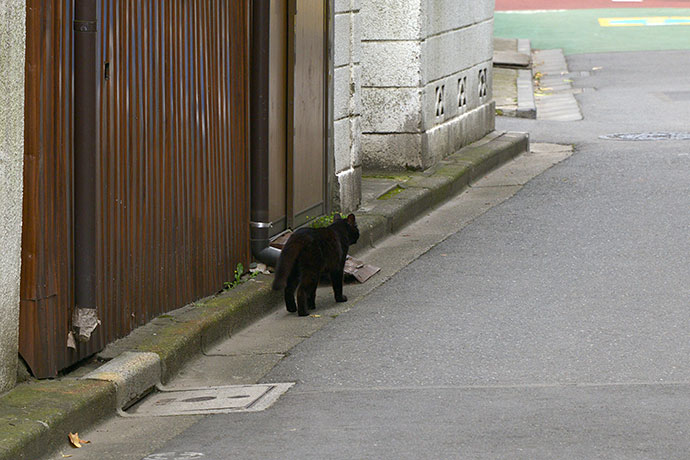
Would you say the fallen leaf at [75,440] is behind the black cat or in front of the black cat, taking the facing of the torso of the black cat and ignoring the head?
behind

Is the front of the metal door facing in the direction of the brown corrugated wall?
no

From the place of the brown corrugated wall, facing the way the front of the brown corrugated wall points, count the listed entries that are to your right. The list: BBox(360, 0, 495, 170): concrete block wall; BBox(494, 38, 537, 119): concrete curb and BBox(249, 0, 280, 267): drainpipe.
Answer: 0

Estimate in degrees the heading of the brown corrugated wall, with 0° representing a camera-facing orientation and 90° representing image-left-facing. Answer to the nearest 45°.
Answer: approximately 315°

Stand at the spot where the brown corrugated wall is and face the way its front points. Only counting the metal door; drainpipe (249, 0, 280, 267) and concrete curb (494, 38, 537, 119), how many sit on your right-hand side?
0

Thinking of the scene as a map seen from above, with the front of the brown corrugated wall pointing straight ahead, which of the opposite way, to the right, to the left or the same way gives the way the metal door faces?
the same way

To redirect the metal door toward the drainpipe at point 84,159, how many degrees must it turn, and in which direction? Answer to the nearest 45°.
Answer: approximately 45° to its right

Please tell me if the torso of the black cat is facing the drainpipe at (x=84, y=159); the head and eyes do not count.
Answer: no

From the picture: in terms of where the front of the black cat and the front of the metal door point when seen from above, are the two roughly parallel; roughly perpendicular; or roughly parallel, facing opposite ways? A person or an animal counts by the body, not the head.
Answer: roughly perpendicular

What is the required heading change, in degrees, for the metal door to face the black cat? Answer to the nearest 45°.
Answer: approximately 45° to its right

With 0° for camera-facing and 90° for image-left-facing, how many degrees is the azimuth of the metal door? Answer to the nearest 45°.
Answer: approximately 315°

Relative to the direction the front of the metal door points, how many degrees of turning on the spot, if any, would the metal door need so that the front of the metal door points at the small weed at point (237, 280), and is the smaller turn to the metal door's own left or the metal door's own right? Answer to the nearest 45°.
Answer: approximately 45° to the metal door's own right

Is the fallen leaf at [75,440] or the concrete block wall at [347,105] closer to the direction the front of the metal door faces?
the fallen leaf

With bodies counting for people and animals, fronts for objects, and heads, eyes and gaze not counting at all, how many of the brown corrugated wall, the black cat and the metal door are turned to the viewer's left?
0

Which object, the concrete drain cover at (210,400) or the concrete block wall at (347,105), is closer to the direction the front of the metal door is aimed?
the concrete drain cover
